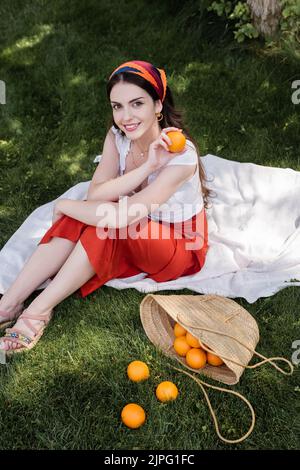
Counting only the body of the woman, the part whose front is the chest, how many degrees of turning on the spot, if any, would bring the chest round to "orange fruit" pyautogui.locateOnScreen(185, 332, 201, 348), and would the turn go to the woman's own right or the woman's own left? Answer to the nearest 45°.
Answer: approximately 45° to the woman's own left

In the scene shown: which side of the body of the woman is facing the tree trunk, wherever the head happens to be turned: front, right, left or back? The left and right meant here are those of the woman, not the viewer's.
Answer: back

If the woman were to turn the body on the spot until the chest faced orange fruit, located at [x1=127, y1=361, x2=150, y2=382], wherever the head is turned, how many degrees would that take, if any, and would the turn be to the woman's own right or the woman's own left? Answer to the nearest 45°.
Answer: approximately 45° to the woman's own left

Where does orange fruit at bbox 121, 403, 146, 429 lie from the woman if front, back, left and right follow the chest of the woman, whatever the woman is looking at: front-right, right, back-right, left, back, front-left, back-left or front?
front-left

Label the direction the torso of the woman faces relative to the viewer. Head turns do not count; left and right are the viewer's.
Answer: facing the viewer and to the left of the viewer

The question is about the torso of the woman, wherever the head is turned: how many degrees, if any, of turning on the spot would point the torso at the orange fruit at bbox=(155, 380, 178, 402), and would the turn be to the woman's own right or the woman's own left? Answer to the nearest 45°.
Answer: approximately 45° to the woman's own left
